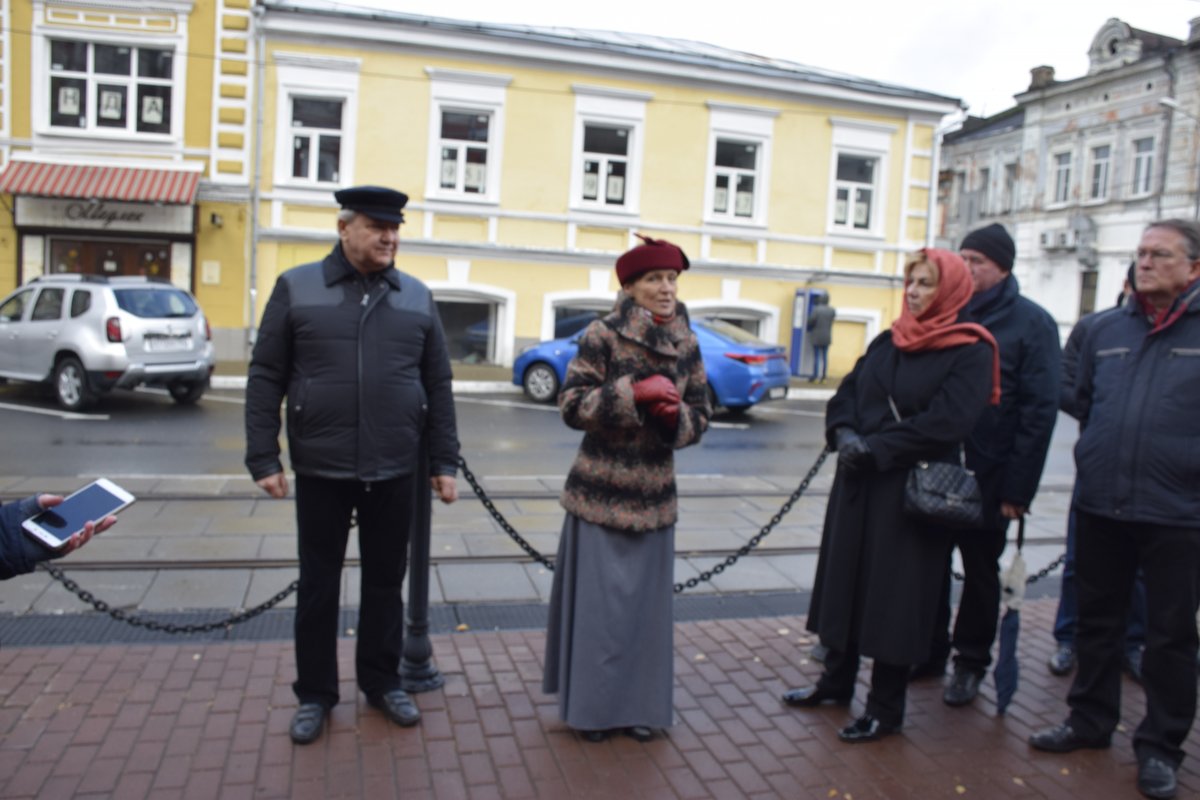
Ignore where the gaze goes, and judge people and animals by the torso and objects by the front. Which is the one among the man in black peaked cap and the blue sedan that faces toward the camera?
the man in black peaked cap

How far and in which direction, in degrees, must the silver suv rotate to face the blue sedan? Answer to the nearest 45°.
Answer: approximately 135° to its right

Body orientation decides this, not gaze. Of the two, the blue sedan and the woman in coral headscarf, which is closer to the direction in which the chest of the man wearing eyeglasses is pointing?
the woman in coral headscarf

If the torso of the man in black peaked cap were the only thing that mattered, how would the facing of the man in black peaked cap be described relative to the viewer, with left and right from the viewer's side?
facing the viewer

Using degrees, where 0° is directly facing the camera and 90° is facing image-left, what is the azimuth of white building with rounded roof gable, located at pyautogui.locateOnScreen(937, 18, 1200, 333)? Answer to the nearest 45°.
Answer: approximately 45°

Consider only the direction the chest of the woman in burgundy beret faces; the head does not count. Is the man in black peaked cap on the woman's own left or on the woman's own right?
on the woman's own right

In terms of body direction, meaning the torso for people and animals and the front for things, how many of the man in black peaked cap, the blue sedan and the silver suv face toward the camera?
1

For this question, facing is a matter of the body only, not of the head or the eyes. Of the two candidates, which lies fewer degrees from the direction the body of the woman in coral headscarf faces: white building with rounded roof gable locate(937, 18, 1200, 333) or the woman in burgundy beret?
the woman in burgundy beret

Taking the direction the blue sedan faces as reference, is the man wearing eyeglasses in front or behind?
behind

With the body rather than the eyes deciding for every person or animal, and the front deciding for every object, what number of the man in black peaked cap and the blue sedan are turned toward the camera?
1

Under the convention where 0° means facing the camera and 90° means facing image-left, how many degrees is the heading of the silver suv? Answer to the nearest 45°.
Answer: approximately 135°

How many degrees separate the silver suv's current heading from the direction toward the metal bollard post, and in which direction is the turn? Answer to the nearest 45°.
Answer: approximately 135° to its left

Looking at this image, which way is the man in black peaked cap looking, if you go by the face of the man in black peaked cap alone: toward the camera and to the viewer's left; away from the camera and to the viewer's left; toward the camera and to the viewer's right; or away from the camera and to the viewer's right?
toward the camera and to the viewer's right

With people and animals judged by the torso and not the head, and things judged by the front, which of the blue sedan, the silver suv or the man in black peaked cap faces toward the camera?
the man in black peaked cap

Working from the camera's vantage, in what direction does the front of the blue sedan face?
facing away from the viewer and to the left of the viewer

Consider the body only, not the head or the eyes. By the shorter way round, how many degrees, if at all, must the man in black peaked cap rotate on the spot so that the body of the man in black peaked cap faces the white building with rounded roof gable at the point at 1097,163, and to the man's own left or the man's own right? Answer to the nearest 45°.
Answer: approximately 135° to the man's own left

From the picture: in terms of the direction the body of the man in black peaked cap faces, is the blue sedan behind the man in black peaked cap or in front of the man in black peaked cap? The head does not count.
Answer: behind

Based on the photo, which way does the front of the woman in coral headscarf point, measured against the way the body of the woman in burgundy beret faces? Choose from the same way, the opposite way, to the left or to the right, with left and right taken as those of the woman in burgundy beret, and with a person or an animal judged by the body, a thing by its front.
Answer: to the right

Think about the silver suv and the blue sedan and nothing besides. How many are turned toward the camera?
0

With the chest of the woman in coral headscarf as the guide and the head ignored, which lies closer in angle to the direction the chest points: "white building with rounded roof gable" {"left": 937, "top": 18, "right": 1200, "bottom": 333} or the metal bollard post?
the metal bollard post
